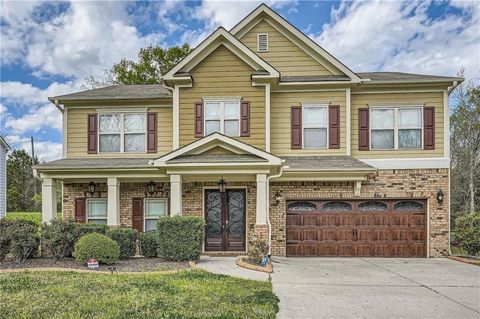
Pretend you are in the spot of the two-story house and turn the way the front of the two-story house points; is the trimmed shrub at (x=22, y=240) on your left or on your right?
on your right

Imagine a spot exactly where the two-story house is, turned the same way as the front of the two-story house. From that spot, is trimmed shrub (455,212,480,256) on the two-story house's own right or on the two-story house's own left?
on the two-story house's own left

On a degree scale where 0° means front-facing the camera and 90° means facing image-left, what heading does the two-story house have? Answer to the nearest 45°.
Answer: approximately 0°

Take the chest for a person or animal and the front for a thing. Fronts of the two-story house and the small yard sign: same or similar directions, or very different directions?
same or similar directions

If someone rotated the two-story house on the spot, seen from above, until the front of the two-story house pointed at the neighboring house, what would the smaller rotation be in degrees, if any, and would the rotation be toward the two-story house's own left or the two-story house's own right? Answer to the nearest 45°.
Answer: approximately 135° to the two-story house's own right

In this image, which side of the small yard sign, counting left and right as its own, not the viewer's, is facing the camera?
front

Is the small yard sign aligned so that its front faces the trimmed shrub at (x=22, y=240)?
no

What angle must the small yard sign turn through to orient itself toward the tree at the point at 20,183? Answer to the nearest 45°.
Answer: approximately 180°

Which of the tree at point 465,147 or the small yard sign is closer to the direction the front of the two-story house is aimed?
the small yard sign

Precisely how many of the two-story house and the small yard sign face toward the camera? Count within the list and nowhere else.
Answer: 2
